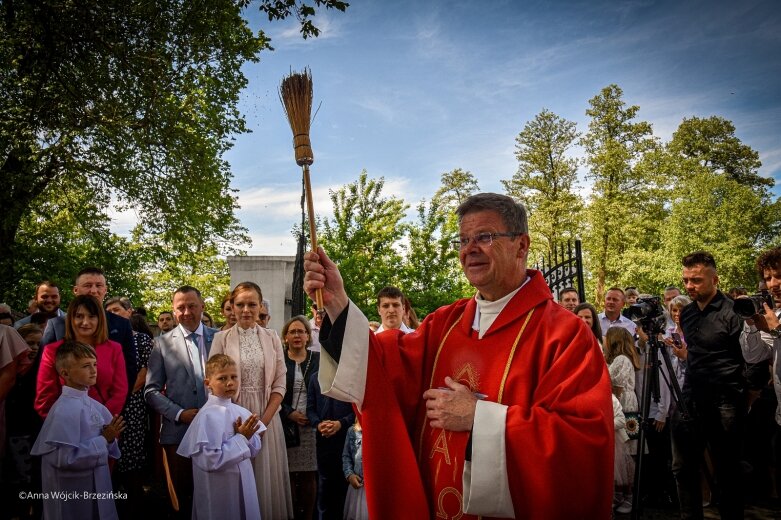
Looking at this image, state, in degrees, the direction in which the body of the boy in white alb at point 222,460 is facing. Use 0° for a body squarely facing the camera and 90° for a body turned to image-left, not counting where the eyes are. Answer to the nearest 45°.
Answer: approximately 315°

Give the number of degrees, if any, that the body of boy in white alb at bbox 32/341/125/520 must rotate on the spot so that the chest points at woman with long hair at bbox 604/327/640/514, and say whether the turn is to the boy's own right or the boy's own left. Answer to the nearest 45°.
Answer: approximately 45° to the boy's own left

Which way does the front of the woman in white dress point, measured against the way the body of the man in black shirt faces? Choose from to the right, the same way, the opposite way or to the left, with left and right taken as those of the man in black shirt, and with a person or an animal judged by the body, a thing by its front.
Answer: to the left

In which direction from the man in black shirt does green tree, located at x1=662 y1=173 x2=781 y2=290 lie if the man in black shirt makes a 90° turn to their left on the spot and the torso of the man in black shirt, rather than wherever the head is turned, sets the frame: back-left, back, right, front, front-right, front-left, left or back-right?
back-left

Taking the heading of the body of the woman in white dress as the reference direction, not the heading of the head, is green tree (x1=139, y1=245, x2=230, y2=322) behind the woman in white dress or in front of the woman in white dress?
behind

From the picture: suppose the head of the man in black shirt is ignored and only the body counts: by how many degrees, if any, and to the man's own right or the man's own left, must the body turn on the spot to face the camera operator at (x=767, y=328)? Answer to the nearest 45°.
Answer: approximately 90° to the man's own left

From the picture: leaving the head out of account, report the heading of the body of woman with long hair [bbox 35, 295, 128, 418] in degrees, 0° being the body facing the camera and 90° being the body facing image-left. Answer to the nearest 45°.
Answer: approximately 0°

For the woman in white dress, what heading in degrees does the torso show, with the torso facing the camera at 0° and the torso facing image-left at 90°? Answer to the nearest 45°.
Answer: approximately 0°

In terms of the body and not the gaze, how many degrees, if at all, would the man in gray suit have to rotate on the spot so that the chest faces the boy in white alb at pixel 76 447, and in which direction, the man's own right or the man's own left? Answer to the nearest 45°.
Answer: approximately 90° to the man's own right

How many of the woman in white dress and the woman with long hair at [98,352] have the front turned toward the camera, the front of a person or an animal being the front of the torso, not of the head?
2

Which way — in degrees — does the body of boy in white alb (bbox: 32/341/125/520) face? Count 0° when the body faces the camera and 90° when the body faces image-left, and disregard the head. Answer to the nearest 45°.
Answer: approximately 315°
